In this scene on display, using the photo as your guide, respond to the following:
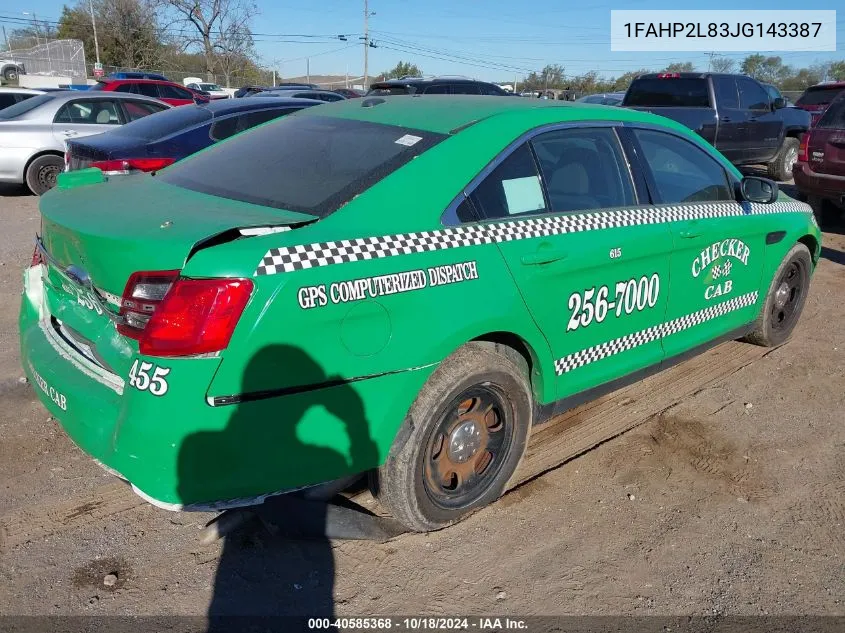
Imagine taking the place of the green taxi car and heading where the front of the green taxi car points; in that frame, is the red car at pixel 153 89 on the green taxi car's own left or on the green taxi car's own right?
on the green taxi car's own left

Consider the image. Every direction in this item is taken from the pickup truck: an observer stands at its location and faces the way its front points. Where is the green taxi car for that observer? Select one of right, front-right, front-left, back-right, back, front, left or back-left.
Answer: back-right

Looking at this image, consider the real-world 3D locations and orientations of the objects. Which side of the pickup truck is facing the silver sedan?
back

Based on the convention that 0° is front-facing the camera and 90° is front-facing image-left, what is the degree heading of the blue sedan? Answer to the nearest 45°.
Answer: approximately 225°

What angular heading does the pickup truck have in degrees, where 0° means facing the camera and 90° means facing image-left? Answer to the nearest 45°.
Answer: approximately 225°
